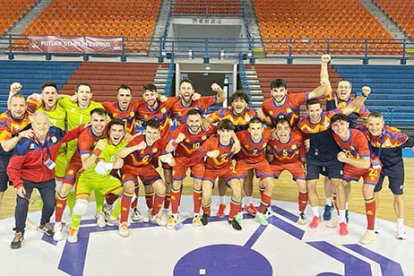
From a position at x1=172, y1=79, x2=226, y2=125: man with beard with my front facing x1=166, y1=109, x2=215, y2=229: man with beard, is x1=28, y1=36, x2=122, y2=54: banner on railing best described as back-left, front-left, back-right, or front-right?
back-right

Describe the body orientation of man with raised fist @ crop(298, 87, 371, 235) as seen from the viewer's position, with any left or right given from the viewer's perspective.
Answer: facing the viewer

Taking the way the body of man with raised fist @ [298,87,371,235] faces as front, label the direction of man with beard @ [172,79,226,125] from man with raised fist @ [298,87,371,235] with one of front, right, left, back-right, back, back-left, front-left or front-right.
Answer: right

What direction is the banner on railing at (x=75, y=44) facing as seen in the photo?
toward the camera

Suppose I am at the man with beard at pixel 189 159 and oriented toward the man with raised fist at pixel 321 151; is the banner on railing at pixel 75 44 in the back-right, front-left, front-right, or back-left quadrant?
back-left

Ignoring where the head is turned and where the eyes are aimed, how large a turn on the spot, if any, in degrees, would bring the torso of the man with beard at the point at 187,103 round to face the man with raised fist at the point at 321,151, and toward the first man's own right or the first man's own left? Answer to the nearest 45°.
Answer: approximately 90° to the first man's own left

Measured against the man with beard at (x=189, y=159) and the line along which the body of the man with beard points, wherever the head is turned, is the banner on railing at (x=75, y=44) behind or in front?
behind

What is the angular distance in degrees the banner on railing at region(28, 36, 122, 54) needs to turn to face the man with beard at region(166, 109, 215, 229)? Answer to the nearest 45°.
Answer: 0° — it already faces them

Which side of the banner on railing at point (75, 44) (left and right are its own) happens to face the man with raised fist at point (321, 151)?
front

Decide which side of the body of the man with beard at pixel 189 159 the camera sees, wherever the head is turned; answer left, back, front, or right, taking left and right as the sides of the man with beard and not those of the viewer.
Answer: front
